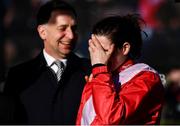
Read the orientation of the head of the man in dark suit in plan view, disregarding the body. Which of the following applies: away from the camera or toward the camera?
toward the camera
